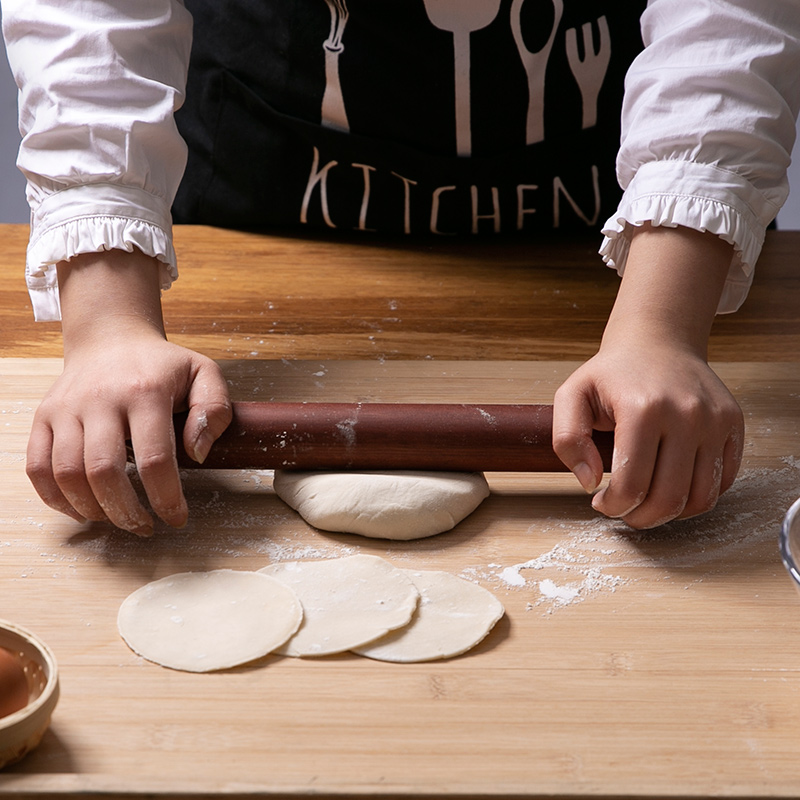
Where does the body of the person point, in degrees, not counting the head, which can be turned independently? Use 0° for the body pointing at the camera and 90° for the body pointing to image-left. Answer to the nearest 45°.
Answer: approximately 0°
